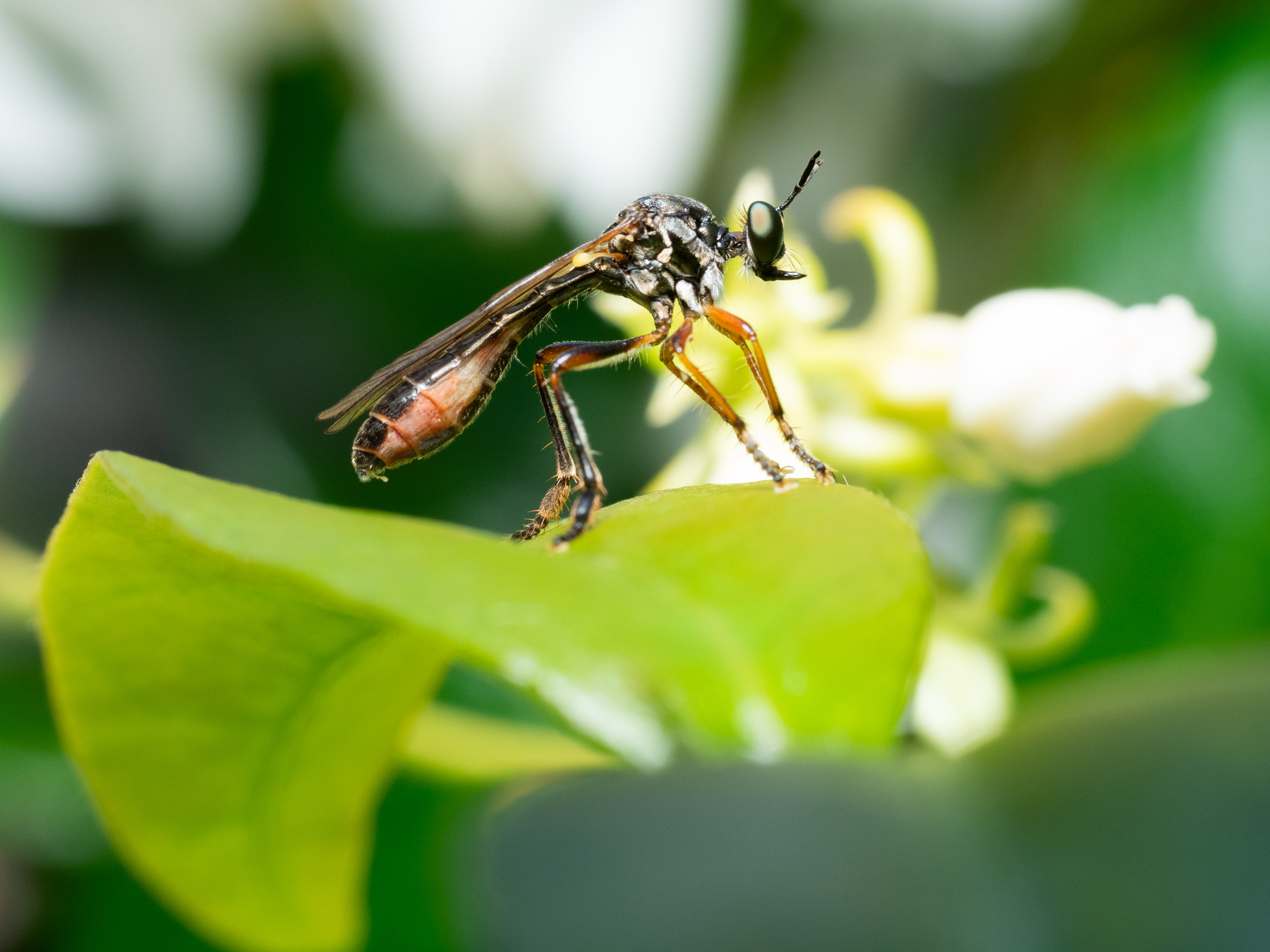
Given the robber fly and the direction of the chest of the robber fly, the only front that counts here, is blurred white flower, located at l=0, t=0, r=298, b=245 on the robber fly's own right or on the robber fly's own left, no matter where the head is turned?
on the robber fly's own left

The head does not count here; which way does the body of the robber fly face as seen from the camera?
to the viewer's right

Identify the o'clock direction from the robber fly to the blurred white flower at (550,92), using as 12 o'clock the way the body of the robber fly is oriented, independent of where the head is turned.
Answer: The blurred white flower is roughly at 9 o'clock from the robber fly.

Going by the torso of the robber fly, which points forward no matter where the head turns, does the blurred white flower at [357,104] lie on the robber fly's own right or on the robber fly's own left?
on the robber fly's own left
